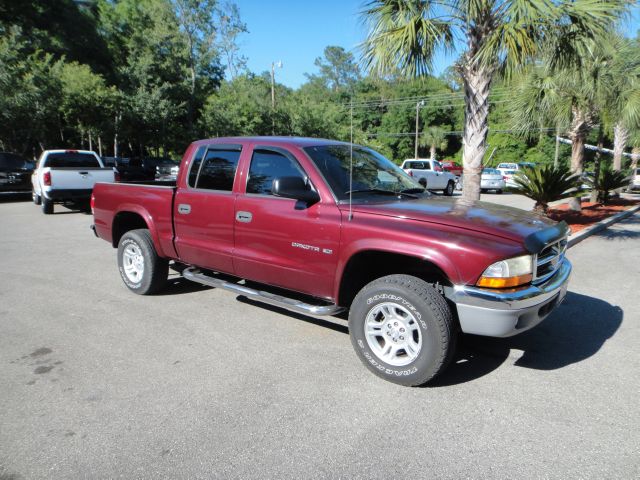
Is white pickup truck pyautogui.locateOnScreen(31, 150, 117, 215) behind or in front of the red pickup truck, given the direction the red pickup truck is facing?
behind

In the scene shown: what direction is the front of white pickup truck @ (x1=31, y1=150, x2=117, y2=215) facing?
away from the camera

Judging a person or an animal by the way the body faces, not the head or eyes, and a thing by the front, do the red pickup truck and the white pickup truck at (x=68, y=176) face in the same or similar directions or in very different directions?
very different directions

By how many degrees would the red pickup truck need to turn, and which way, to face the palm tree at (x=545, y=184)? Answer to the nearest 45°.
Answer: approximately 90° to its left

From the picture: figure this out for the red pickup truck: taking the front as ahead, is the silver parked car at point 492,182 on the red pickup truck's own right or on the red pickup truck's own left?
on the red pickup truck's own left

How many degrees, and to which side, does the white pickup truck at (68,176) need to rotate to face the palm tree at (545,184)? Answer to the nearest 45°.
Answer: approximately 135° to its right

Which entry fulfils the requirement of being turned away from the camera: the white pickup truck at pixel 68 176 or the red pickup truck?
the white pickup truck

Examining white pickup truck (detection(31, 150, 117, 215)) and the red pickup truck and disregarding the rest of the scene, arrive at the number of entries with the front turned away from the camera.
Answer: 1

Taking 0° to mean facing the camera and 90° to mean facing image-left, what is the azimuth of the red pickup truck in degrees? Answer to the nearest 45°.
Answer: approximately 315°

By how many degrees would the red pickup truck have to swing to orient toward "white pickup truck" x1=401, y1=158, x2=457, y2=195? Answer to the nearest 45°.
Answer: approximately 135° to its left

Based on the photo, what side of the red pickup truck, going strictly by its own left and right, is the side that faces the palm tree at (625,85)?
left
